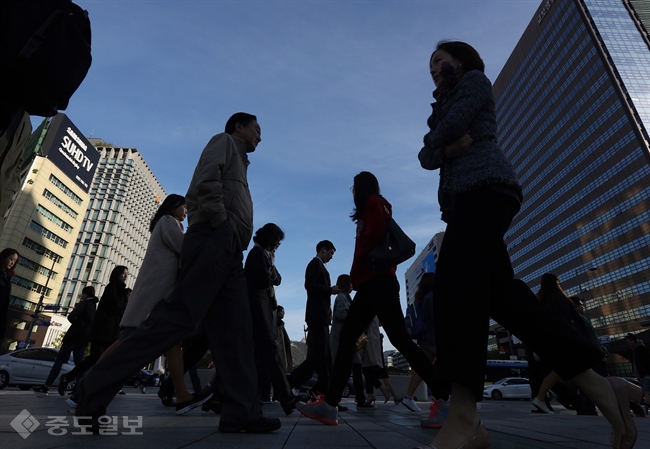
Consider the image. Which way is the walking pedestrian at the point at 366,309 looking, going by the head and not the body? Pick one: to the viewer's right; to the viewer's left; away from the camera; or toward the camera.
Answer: to the viewer's left

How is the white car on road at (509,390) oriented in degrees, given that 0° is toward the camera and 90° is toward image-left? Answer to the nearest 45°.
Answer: approximately 90°

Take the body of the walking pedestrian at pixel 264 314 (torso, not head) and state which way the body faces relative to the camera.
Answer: to the viewer's right

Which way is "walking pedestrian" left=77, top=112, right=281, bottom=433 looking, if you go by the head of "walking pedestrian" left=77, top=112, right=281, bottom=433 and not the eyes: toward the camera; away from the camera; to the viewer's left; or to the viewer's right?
to the viewer's right

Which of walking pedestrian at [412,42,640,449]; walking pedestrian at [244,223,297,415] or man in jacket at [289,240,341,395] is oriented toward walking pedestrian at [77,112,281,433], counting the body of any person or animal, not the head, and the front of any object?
walking pedestrian at [412,42,640,449]

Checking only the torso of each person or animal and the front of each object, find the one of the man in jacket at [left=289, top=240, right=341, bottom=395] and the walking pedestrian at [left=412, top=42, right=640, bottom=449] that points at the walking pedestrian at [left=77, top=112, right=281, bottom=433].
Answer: the walking pedestrian at [left=412, top=42, right=640, bottom=449]

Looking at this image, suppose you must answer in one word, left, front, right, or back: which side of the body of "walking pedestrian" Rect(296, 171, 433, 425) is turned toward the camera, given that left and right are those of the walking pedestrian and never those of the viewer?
left

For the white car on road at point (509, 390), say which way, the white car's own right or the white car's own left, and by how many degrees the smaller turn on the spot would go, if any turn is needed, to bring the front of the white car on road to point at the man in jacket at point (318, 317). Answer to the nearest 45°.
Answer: approximately 90° to the white car's own left

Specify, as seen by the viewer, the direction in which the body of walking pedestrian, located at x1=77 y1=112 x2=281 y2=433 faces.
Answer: to the viewer's right
